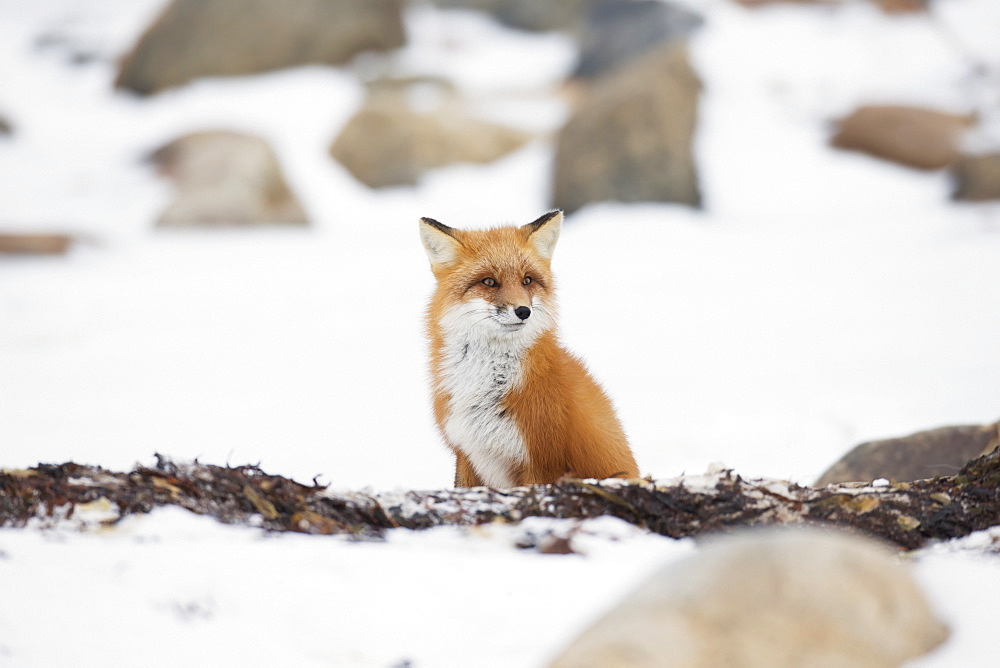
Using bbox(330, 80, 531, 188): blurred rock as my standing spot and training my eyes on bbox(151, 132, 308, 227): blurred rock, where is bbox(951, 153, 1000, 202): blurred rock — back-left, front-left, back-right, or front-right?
back-left

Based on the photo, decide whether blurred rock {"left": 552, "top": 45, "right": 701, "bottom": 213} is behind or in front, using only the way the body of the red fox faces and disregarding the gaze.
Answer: behind

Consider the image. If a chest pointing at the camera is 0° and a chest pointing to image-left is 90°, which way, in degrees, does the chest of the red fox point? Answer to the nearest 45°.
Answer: approximately 45°

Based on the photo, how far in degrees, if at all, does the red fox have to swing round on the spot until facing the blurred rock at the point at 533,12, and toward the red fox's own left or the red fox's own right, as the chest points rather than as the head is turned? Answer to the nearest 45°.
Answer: approximately 135° to the red fox's own right

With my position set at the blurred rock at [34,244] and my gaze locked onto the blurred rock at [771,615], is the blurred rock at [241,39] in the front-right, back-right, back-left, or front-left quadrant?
back-left

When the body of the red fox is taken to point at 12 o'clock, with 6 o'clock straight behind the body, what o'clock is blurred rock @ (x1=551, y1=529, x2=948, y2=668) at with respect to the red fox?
The blurred rock is roughly at 10 o'clock from the red fox.

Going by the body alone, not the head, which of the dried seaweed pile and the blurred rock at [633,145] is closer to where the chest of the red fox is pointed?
the dried seaweed pile

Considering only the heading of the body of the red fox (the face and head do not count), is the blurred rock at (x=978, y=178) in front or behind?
behind

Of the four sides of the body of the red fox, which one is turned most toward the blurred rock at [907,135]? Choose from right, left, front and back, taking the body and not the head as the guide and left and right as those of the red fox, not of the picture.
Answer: back

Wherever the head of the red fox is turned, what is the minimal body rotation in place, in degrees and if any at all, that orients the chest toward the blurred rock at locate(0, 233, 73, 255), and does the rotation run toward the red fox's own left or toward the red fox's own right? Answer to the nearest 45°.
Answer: approximately 90° to the red fox's own right

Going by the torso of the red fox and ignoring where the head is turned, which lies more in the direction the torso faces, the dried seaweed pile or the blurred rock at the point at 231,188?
the dried seaweed pile

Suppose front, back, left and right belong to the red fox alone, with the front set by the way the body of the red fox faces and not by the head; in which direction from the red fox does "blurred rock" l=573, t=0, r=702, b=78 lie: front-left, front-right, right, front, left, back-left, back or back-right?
back-right
